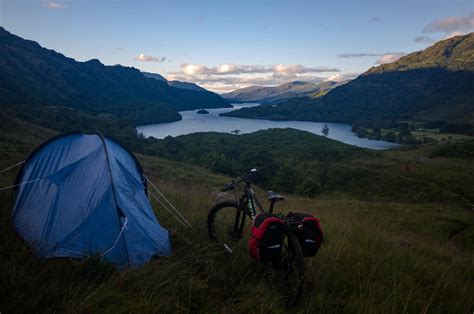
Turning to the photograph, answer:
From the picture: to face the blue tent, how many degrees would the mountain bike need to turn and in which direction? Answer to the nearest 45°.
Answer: approximately 45° to its left

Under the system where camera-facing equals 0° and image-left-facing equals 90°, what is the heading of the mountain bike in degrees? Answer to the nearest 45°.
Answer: approximately 135°
